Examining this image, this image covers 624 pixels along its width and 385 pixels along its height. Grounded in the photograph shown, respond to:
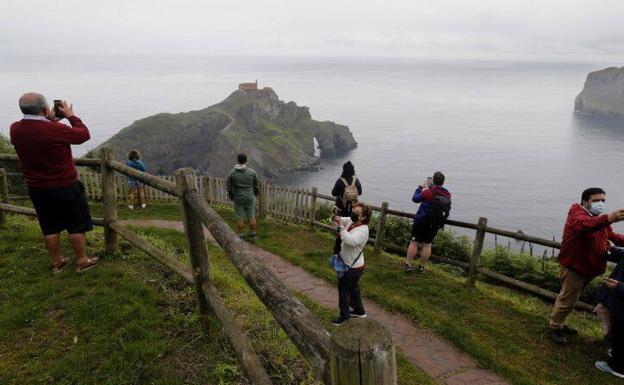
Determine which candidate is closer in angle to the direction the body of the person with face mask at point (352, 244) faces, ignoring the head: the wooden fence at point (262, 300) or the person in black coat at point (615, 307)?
the wooden fence

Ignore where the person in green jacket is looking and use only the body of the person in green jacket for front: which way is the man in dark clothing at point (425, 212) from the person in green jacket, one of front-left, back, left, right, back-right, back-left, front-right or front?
back-right

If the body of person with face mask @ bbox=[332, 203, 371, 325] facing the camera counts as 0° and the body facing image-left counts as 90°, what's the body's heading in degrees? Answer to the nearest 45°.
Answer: approximately 90°

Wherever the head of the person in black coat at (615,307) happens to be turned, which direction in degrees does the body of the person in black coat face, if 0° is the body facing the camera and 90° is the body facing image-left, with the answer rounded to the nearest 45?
approximately 90°

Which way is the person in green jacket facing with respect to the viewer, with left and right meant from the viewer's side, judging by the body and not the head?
facing away from the viewer
